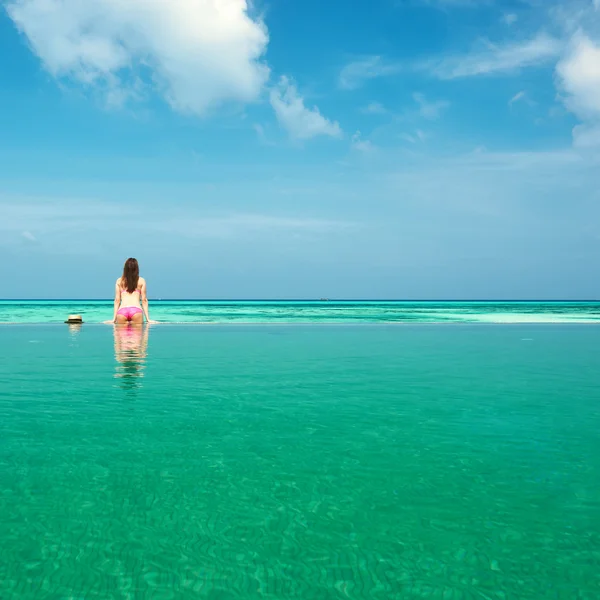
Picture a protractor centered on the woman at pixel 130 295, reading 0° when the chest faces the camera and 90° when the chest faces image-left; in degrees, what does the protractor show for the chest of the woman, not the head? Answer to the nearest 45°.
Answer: approximately 180°

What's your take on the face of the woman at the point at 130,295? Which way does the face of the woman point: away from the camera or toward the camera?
away from the camera
